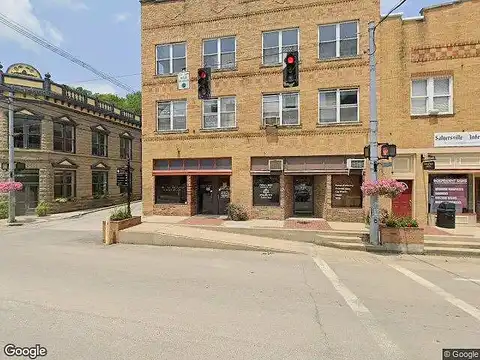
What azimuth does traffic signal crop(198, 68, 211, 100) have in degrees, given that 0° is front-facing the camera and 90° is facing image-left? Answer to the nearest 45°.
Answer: approximately 0°

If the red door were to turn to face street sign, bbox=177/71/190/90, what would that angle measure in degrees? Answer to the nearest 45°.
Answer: approximately 45° to its right

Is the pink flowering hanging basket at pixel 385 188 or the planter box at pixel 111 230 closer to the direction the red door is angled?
the pink flowering hanging basket

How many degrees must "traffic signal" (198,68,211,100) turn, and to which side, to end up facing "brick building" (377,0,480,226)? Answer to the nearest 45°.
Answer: approximately 90° to its left

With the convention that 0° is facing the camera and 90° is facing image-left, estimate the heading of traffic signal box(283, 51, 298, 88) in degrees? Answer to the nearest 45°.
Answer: approximately 0°

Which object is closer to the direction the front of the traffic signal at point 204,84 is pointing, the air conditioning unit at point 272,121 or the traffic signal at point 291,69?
the traffic signal

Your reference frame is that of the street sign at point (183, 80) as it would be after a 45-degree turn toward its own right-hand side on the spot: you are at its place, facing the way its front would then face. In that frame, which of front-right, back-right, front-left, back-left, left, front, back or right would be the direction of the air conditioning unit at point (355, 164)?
back-left
